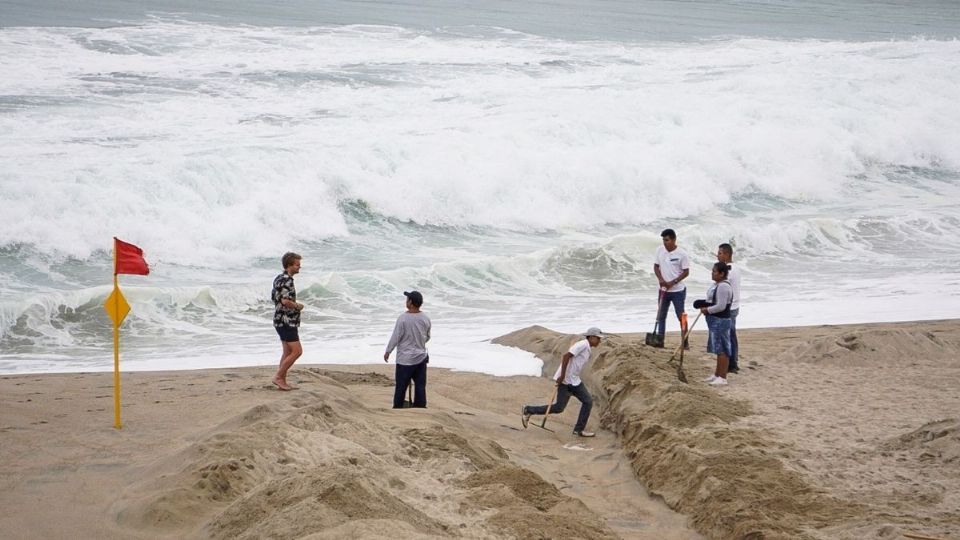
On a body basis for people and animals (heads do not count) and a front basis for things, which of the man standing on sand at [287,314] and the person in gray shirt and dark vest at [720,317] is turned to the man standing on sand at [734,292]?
the man standing on sand at [287,314]

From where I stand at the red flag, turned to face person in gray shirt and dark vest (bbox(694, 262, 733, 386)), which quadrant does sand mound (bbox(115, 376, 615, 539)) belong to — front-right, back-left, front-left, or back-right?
front-right

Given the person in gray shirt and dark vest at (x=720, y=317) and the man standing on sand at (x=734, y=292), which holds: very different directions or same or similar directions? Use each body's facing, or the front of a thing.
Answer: same or similar directions

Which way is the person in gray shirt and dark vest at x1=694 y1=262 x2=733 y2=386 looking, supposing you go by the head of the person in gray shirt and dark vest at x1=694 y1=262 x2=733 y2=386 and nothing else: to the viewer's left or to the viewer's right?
to the viewer's left

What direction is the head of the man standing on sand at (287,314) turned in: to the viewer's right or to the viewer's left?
to the viewer's right

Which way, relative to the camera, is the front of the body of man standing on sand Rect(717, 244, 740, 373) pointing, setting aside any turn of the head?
to the viewer's left

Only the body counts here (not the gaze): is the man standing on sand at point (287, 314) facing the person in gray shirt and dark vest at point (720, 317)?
yes

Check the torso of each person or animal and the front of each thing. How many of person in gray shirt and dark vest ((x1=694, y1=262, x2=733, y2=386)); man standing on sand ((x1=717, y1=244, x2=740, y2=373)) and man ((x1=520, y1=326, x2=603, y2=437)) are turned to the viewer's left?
2

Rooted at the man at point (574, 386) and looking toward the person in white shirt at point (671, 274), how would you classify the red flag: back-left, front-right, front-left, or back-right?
back-left

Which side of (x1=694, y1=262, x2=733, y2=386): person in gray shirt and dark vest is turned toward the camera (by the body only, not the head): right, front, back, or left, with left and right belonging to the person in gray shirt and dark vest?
left

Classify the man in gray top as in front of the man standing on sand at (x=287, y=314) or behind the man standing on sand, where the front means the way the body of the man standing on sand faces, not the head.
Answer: in front

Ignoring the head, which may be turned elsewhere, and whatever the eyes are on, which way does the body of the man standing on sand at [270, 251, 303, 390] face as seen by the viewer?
to the viewer's right
